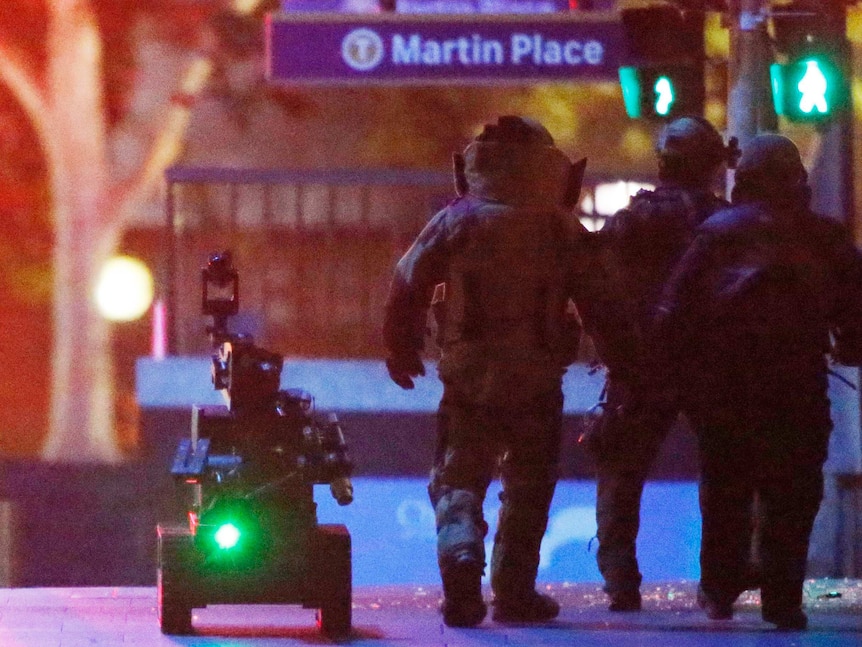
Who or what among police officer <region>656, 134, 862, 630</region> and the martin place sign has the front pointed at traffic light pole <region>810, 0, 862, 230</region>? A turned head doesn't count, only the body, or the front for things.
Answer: the police officer

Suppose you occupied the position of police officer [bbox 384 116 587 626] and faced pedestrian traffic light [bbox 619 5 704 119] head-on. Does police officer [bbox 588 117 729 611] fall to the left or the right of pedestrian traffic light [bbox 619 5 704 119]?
right

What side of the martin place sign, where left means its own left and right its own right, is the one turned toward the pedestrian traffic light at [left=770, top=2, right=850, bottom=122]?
left

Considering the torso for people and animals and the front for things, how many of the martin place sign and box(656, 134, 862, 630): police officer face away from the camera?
1

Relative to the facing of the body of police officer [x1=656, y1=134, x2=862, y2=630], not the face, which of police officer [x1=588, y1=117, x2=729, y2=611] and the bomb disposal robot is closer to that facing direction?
the police officer

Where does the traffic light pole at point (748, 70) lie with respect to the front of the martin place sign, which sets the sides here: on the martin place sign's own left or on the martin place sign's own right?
on the martin place sign's own left

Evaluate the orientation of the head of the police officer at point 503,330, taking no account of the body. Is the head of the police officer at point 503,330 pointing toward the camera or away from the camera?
away from the camera

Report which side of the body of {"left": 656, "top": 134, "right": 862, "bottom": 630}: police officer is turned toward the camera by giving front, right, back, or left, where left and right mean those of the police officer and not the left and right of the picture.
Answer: back

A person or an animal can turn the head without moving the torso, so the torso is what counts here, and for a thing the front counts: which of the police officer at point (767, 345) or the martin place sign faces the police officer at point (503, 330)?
the martin place sign

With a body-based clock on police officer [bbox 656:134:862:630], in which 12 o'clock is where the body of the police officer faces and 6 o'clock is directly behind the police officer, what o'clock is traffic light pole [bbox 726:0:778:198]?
The traffic light pole is roughly at 12 o'clock from the police officer.

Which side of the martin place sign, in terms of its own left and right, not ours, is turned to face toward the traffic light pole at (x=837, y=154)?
left

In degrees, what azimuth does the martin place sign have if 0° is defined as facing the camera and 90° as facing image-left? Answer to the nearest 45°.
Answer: approximately 0°

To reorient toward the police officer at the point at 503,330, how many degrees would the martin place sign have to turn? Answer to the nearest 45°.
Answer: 0° — it already faces them

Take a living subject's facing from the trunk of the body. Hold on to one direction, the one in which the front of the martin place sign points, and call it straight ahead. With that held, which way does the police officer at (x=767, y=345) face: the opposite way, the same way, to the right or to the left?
the opposite way
